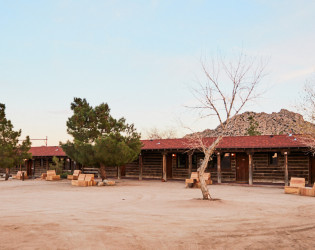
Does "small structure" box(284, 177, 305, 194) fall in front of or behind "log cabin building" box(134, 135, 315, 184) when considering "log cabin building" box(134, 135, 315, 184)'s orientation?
in front

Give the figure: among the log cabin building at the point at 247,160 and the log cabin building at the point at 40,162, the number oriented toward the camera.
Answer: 2

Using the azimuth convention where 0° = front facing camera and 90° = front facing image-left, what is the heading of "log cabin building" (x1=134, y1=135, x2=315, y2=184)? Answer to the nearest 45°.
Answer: approximately 0°

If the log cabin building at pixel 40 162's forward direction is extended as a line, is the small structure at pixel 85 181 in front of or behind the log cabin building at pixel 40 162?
in front

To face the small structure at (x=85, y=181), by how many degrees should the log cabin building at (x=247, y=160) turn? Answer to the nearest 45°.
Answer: approximately 90° to its right

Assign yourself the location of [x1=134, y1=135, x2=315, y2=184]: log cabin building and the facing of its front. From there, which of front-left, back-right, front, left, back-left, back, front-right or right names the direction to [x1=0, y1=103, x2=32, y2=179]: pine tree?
right

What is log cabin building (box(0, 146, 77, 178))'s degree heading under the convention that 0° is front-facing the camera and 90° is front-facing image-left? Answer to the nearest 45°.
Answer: approximately 0°

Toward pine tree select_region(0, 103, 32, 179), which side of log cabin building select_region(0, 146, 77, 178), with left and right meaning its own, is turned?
front
